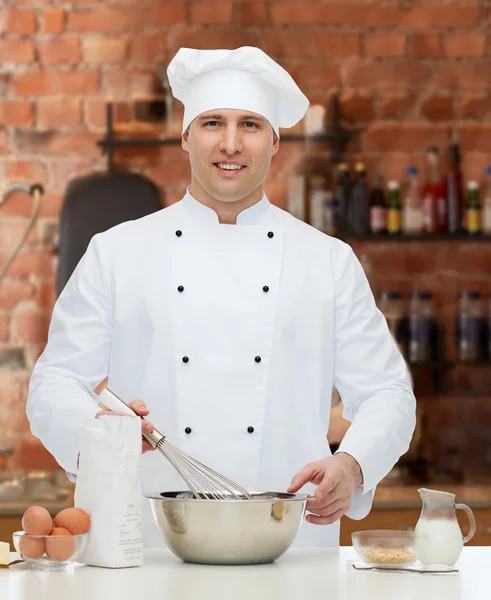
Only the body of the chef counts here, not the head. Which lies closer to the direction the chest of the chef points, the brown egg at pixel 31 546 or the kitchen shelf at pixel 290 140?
the brown egg

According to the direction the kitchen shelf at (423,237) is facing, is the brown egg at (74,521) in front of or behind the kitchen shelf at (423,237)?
in front

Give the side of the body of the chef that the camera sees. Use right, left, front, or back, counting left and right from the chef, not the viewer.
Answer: front

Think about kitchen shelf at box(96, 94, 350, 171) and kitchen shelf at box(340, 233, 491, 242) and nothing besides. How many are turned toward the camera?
2

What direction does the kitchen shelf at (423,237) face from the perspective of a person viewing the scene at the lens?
facing the viewer

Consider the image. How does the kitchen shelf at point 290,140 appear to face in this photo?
toward the camera

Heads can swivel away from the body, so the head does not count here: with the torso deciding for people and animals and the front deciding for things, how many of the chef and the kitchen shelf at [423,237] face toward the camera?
2

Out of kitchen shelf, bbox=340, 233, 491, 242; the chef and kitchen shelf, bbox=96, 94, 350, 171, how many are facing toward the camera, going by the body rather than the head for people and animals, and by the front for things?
3

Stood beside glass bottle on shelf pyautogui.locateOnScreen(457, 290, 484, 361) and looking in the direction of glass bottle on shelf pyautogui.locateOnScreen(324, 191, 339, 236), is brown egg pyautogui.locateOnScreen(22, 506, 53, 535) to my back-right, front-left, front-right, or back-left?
front-left
